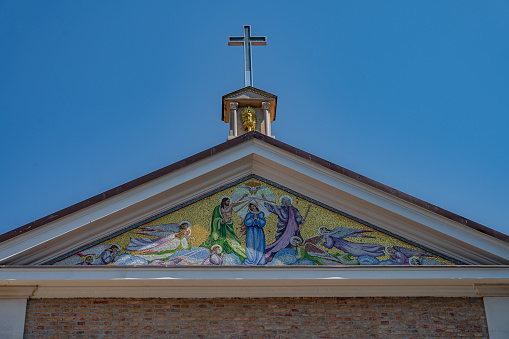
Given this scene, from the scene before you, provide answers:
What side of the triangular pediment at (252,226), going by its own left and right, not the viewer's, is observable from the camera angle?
front

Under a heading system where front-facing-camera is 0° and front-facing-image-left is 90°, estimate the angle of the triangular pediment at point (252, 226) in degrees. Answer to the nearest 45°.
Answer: approximately 0°
